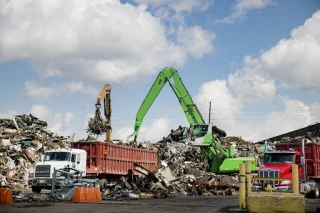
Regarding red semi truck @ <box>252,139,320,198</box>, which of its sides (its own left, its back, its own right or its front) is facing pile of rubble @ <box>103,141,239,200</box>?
right

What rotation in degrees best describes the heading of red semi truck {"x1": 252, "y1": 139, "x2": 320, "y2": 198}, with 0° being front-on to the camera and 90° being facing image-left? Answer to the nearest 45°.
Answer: approximately 45°

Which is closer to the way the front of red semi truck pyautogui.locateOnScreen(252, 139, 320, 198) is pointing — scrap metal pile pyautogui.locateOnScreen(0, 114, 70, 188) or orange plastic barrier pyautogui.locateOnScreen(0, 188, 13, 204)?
the orange plastic barrier

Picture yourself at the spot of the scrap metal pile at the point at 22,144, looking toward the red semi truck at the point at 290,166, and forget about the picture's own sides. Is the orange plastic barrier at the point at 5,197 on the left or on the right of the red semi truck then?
right

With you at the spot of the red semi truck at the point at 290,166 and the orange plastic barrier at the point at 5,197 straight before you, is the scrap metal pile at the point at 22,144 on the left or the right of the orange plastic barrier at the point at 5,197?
right
